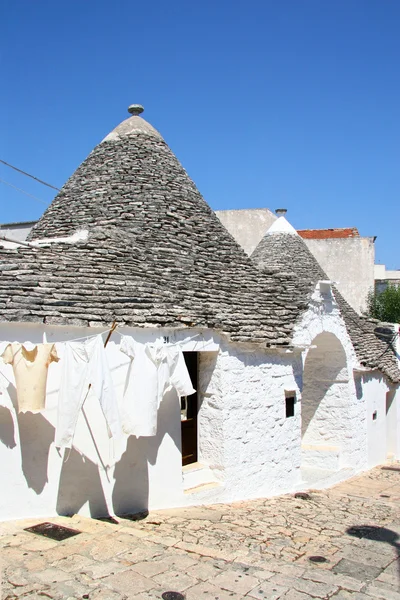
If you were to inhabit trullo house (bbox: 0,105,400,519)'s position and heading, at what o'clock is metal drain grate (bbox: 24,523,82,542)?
The metal drain grate is roughly at 2 o'clock from the trullo house.

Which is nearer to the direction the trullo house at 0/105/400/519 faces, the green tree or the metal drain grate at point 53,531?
the metal drain grate

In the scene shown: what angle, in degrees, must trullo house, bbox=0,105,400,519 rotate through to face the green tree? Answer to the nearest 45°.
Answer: approximately 90° to its left

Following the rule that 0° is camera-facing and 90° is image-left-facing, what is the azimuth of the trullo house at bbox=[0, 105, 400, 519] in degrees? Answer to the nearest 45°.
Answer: approximately 315°
